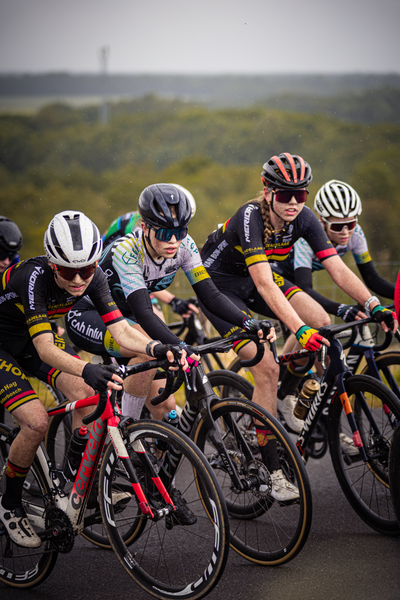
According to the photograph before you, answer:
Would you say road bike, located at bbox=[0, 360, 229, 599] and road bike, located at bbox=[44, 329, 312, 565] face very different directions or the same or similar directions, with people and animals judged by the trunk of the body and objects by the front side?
same or similar directions

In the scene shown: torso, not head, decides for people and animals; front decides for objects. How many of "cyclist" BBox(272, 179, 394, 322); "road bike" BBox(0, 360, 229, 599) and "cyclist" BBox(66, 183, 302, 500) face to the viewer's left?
0

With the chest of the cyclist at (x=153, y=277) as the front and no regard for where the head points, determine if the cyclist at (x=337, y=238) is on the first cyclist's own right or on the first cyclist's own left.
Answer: on the first cyclist's own left

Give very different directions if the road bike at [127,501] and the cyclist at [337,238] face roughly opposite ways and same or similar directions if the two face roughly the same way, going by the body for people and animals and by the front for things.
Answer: same or similar directions

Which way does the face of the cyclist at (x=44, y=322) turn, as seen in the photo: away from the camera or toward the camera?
toward the camera

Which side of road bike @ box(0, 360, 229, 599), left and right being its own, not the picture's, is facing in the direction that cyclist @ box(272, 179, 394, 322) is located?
left

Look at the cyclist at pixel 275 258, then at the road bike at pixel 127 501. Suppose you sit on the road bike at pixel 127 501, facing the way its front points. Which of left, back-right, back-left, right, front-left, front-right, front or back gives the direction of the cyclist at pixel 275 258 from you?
left

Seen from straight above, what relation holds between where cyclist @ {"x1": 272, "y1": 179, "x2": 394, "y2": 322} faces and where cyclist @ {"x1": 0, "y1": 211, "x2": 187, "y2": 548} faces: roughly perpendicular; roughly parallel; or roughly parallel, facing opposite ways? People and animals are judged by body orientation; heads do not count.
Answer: roughly parallel

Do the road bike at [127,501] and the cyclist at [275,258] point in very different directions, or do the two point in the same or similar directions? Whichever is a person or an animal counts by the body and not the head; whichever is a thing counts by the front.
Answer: same or similar directions

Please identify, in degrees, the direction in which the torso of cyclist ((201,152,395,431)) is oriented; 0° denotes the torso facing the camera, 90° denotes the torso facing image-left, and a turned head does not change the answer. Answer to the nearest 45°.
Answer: approximately 315°

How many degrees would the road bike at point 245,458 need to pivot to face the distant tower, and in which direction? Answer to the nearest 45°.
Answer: approximately 135° to its left
